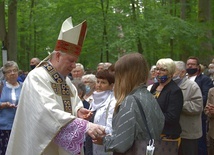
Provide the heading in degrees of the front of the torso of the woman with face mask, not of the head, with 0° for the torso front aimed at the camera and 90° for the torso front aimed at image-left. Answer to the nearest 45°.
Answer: approximately 45°

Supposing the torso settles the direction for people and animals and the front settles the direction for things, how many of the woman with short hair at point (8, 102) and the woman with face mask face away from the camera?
0

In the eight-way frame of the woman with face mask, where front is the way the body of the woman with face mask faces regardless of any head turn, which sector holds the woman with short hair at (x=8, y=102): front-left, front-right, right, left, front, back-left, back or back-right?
front-right

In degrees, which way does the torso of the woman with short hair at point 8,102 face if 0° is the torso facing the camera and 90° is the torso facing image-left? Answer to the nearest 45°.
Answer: approximately 0°

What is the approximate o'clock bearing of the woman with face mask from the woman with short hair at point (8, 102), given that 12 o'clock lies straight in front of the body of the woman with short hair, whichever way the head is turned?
The woman with face mask is roughly at 10 o'clock from the woman with short hair.
